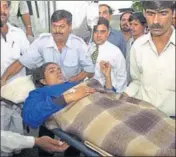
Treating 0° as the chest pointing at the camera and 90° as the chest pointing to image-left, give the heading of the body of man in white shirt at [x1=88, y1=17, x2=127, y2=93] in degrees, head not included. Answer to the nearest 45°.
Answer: approximately 45°

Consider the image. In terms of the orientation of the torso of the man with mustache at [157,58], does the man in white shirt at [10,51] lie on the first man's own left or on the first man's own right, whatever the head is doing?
on the first man's own right

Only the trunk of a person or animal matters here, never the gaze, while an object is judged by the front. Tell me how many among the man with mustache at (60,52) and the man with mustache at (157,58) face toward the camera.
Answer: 2
